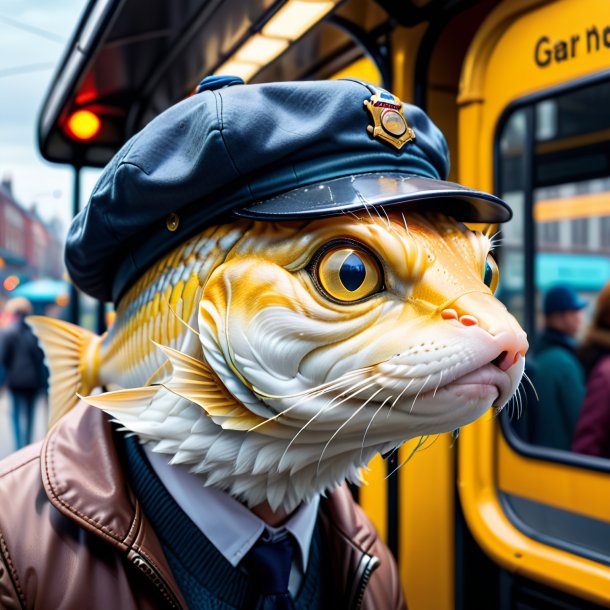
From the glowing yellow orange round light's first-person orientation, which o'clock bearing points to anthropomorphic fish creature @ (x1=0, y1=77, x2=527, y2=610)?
The anthropomorphic fish creature is roughly at 12 o'clock from the glowing yellow orange round light.
